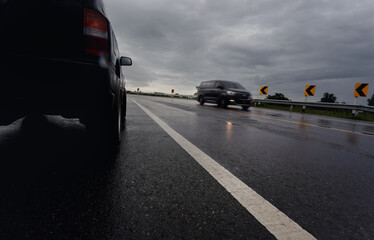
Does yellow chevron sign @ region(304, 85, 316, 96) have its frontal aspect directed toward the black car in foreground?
yes

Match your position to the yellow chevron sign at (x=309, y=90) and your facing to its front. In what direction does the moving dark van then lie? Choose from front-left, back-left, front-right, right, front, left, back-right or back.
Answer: front-right

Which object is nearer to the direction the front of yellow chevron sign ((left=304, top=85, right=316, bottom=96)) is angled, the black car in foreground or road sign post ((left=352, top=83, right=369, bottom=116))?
the black car in foreground

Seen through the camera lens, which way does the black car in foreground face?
facing away from the viewer

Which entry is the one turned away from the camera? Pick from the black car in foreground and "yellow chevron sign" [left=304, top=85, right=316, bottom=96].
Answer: the black car in foreground

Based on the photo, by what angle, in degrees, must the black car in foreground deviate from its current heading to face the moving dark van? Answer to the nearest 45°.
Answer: approximately 45° to its right

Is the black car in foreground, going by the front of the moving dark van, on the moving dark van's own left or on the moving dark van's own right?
on the moving dark van's own right

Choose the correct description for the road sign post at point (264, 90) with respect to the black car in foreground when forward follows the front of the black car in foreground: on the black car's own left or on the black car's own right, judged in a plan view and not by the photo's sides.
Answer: on the black car's own right

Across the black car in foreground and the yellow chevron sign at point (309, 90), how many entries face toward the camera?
1

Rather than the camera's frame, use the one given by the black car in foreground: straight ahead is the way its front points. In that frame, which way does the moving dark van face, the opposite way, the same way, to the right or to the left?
the opposite way
